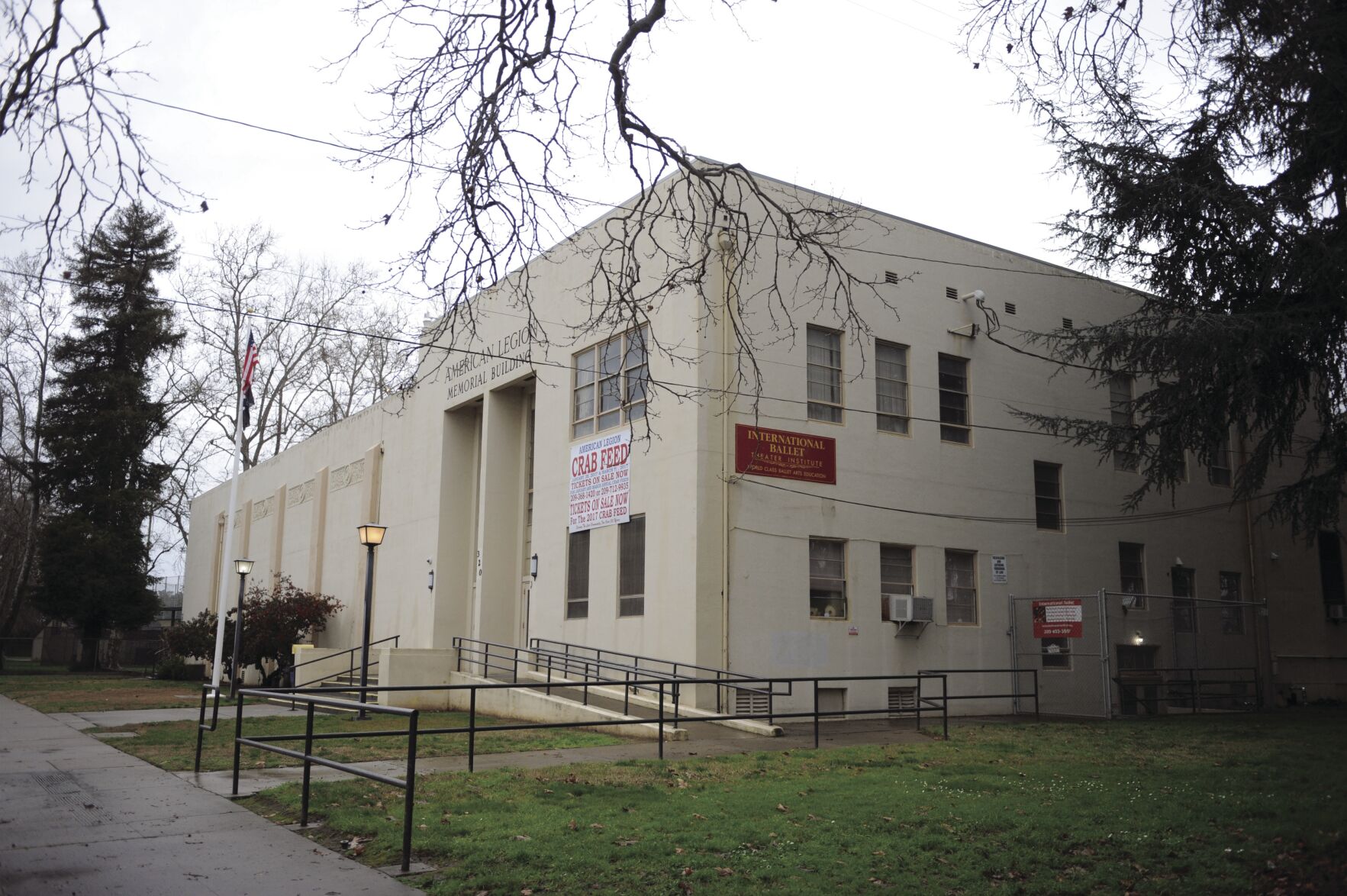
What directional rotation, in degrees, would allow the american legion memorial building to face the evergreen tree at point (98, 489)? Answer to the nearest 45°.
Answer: approximately 90° to its right

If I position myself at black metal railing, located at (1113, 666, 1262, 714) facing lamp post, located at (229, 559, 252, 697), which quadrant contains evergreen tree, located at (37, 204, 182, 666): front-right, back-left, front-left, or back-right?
front-right

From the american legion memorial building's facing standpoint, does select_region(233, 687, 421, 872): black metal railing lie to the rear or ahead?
ahead

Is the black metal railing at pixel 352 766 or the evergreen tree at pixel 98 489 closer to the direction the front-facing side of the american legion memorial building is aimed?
the black metal railing

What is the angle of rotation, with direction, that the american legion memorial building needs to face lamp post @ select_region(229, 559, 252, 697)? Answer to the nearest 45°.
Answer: approximately 45° to its right

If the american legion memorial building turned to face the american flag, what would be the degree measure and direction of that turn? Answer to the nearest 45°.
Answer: approximately 45° to its right

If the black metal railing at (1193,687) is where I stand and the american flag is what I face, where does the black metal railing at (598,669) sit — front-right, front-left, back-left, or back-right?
front-left

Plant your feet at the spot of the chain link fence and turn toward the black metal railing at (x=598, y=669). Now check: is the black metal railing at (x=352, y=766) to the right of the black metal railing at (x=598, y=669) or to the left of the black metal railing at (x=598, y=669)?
left

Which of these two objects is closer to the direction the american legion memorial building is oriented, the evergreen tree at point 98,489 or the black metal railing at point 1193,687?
the evergreen tree

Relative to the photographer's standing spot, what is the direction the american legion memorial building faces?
facing the viewer and to the left of the viewer

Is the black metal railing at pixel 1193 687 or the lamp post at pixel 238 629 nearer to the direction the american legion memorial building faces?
the lamp post
